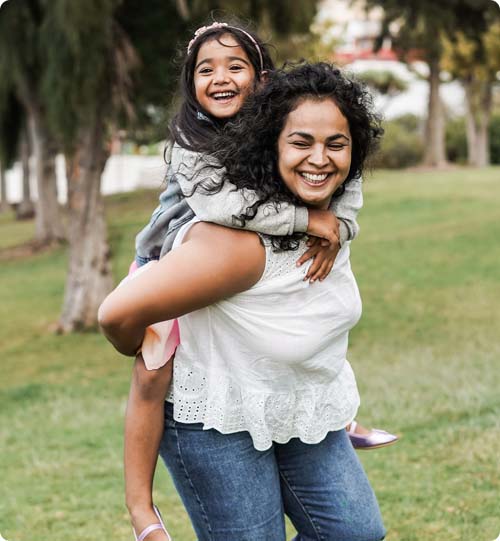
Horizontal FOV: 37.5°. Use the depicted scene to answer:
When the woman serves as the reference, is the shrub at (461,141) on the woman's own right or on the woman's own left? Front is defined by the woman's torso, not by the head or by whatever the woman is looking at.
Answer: on the woman's own left

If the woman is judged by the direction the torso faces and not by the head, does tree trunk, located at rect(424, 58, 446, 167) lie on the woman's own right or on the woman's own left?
on the woman's own left

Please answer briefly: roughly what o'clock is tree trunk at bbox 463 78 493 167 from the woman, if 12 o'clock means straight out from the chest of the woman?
The tree trunk is roughly at 8 o'clock from the woman.

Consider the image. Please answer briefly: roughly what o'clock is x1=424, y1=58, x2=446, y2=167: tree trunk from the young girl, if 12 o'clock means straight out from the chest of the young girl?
The tree trunk is roughly at 8 o'clock from the young girl.

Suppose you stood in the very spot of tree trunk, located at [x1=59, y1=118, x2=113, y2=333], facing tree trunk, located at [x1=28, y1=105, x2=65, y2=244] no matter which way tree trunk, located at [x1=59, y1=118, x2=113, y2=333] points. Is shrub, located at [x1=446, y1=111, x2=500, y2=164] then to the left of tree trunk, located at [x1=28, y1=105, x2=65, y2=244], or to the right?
right

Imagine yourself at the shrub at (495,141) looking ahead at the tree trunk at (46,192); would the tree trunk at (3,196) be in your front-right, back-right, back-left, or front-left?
front-right

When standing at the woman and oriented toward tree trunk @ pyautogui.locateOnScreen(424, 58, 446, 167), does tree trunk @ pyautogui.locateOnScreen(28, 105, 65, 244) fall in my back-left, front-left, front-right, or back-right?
front-left

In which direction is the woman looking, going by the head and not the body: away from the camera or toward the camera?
toward the camera

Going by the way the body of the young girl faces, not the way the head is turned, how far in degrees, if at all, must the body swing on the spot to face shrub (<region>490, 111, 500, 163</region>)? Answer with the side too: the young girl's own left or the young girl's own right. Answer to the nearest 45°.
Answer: approximately 135° to the young girl's own left

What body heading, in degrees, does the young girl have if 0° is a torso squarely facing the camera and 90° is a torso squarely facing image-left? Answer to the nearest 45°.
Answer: approximately 315°

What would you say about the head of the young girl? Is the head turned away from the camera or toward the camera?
toward the camera

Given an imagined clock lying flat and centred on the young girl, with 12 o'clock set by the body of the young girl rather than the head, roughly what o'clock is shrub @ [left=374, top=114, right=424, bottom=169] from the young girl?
The shrub is roughly at 8 o'clock from the young girl.
